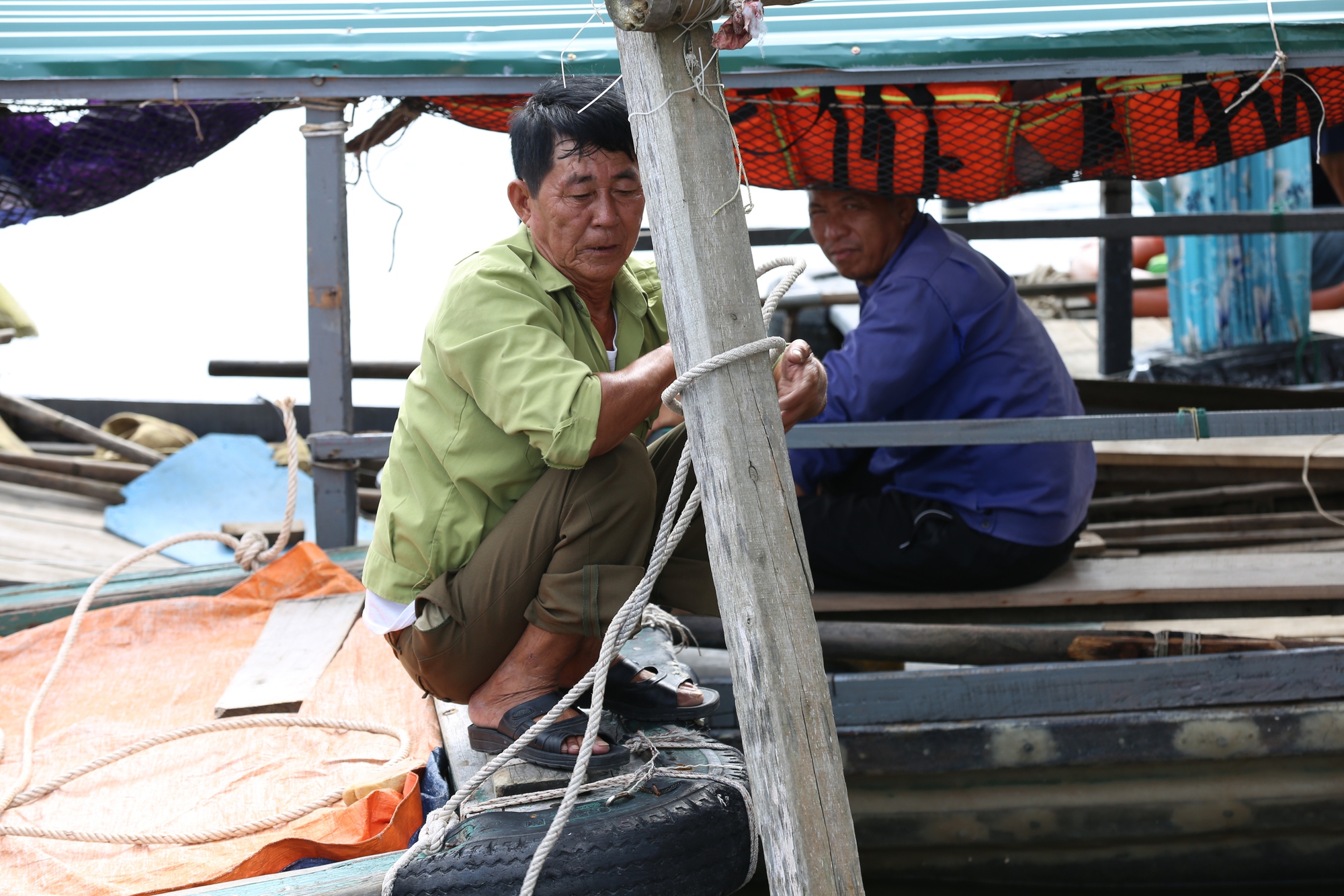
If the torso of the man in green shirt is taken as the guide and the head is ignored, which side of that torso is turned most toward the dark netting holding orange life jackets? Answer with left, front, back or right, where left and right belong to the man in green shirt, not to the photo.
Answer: left

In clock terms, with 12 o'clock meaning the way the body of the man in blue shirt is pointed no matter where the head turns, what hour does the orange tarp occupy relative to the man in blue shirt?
The orange tarp is roughly at 11 o'clock from the man in blue shirt.

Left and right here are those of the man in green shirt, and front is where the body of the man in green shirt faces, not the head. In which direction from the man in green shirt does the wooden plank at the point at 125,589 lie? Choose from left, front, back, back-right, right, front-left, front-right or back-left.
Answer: back

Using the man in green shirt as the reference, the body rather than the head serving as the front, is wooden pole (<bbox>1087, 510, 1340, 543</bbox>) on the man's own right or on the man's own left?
on the man's own left

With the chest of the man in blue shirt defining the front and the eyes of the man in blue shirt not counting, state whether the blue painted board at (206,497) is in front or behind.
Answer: in front

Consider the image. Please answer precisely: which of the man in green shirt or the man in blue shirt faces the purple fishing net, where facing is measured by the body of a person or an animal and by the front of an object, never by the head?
the man in blue shirt

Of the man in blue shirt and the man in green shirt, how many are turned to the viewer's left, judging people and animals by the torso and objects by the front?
1

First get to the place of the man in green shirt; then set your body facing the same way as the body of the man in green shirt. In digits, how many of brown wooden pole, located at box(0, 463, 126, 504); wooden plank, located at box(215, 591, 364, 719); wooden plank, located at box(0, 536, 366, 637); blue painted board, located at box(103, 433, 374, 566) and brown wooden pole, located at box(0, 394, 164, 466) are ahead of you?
0

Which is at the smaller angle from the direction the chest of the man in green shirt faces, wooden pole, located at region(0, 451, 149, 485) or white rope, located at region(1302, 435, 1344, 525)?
the white rope

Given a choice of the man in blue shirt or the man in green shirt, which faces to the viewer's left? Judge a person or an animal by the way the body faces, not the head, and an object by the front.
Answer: the man in blue shirt

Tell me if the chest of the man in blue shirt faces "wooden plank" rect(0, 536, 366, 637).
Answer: yes

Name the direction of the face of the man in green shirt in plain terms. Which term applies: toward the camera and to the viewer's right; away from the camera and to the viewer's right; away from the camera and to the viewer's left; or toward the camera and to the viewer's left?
toward the camera and to the viewer's right

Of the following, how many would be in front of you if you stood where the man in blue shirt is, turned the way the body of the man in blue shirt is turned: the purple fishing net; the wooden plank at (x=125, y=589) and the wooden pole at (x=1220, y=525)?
2

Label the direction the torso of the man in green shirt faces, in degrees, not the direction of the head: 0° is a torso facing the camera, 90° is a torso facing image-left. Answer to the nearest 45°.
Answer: approximately 315°

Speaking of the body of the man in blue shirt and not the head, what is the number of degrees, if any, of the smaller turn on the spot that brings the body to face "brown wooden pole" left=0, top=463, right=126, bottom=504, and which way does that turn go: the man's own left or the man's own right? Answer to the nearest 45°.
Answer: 0° — they already face it

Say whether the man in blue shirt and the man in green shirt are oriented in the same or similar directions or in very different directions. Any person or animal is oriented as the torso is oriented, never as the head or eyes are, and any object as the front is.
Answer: very different directions

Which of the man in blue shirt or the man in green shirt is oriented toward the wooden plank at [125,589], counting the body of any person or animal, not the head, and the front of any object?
the man in blue shirt

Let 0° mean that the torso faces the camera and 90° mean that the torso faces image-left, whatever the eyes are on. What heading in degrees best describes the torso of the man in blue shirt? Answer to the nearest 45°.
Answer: approximately 90°
